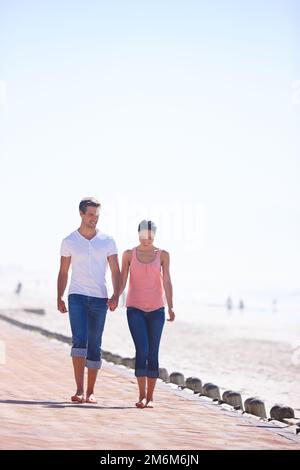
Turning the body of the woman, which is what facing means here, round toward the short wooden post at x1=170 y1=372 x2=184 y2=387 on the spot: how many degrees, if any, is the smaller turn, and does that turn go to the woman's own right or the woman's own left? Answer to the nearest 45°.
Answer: approximately 180°

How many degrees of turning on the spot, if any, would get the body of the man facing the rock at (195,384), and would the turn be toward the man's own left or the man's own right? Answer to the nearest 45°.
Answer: approximately 135° to the man's own left

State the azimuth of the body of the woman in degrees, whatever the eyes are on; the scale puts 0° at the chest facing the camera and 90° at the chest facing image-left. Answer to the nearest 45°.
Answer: approximately 0°

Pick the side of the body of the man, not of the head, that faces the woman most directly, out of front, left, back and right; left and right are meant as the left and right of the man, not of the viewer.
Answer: left

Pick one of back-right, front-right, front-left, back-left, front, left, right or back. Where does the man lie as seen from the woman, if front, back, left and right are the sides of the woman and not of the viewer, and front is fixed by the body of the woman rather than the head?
right

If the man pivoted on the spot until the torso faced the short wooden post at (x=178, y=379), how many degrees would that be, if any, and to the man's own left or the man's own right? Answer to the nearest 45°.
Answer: approximately 135° to the man's own left

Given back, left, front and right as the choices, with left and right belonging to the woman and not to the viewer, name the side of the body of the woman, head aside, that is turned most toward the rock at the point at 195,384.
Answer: back

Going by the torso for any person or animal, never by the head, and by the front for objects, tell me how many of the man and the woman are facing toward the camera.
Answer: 2
